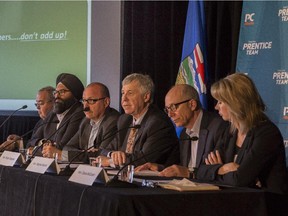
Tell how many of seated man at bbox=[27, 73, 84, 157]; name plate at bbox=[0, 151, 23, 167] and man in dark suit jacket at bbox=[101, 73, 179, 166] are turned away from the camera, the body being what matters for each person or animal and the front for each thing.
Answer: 0

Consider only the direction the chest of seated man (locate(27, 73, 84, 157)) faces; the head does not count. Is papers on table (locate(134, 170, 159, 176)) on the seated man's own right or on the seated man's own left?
on the seated man's own left

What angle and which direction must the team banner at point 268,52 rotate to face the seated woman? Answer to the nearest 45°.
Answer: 0° — it already faces them

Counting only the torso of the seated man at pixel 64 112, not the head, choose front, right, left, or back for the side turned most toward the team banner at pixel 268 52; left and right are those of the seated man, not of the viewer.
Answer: left

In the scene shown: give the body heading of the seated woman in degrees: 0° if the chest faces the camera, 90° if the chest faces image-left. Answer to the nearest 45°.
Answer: approximately 45°

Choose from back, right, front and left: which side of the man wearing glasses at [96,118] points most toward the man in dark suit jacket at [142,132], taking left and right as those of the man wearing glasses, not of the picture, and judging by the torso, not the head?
left

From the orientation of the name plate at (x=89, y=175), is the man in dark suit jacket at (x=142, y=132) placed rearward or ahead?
rearward

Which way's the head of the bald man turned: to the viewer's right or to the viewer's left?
to the viewer's left

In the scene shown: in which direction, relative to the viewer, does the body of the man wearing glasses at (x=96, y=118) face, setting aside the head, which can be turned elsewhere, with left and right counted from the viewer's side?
facing the viewer and to the left of the viewer

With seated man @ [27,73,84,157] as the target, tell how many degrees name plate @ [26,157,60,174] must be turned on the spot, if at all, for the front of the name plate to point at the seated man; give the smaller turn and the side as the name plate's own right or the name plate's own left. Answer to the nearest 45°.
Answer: approximately 135° to the name plate's own right

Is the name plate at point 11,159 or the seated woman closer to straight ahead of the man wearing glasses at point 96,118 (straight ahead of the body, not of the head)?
the name plate
